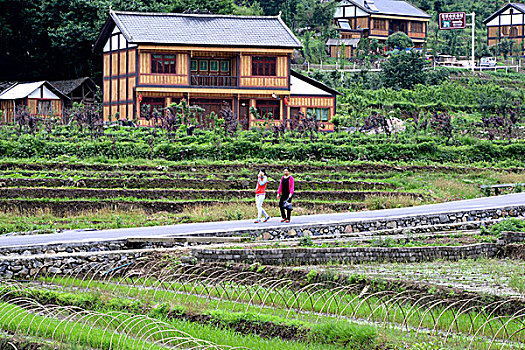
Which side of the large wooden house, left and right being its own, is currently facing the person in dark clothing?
front

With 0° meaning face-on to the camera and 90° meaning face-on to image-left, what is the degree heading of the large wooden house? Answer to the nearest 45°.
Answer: approximately 0°

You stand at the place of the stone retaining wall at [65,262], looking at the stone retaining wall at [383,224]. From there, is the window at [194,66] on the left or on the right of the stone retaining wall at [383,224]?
left

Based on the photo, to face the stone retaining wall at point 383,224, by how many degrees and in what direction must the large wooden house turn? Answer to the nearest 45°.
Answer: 0° — it already faces it

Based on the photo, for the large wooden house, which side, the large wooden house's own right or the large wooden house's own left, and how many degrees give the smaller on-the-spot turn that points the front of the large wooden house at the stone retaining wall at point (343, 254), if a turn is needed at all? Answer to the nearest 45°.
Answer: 0° — it already faces it

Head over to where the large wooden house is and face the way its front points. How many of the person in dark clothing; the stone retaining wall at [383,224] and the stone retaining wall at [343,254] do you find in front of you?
3

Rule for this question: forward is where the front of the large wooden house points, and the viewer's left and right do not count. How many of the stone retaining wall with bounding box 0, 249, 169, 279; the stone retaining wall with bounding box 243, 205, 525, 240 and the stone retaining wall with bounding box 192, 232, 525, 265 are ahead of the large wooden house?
3

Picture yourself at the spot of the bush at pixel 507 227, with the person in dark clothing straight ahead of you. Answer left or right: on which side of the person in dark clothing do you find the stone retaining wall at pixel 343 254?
left

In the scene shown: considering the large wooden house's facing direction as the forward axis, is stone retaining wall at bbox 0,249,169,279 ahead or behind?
ahead
